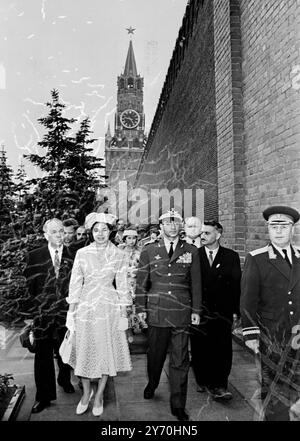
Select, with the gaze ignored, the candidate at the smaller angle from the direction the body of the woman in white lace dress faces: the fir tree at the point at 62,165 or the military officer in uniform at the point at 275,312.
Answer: the military officer in uniform

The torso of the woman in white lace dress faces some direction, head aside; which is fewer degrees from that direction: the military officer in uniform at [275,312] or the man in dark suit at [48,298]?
the military officer in uniform

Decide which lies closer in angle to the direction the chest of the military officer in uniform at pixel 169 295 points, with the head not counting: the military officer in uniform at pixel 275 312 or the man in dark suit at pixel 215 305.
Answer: the military officer in uniform

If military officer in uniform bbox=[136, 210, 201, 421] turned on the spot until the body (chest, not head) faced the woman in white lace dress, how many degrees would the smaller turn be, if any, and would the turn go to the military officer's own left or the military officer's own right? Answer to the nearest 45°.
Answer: approximately 45° to the military officer's own right

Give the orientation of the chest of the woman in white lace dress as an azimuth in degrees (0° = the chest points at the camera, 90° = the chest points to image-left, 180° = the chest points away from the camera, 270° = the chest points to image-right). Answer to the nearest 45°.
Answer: approximately 0°

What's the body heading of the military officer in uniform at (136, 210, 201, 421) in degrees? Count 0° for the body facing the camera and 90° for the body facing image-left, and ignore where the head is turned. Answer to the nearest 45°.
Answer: approximately 0°

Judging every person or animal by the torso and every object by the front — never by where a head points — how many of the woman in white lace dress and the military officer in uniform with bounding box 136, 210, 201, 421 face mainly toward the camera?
2

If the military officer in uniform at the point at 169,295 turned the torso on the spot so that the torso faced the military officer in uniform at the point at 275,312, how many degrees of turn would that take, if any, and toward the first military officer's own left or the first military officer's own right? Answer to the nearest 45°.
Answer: approximately 45° to the first military officer's own left

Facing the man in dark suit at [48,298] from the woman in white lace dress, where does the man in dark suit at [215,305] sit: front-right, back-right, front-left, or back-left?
back-right

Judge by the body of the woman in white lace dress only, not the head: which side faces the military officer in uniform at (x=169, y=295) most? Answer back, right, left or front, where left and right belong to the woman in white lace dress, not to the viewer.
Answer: left

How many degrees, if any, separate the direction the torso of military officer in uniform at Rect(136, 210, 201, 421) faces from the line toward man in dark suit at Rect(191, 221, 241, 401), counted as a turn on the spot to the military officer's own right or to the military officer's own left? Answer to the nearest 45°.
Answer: approximately 135° to the military officer's own left

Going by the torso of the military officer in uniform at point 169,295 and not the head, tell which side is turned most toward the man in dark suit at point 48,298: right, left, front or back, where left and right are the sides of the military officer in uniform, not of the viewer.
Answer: right

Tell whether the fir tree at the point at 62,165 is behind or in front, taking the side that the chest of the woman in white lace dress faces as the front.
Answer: behind
